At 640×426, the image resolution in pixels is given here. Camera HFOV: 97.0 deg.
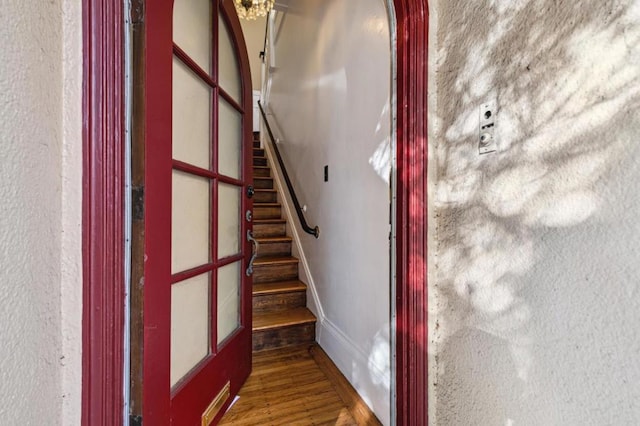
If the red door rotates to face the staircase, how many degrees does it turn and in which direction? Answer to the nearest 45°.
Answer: approximately 90° to its left

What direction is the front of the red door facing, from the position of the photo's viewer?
facing the viewer and to the right of the viewer
